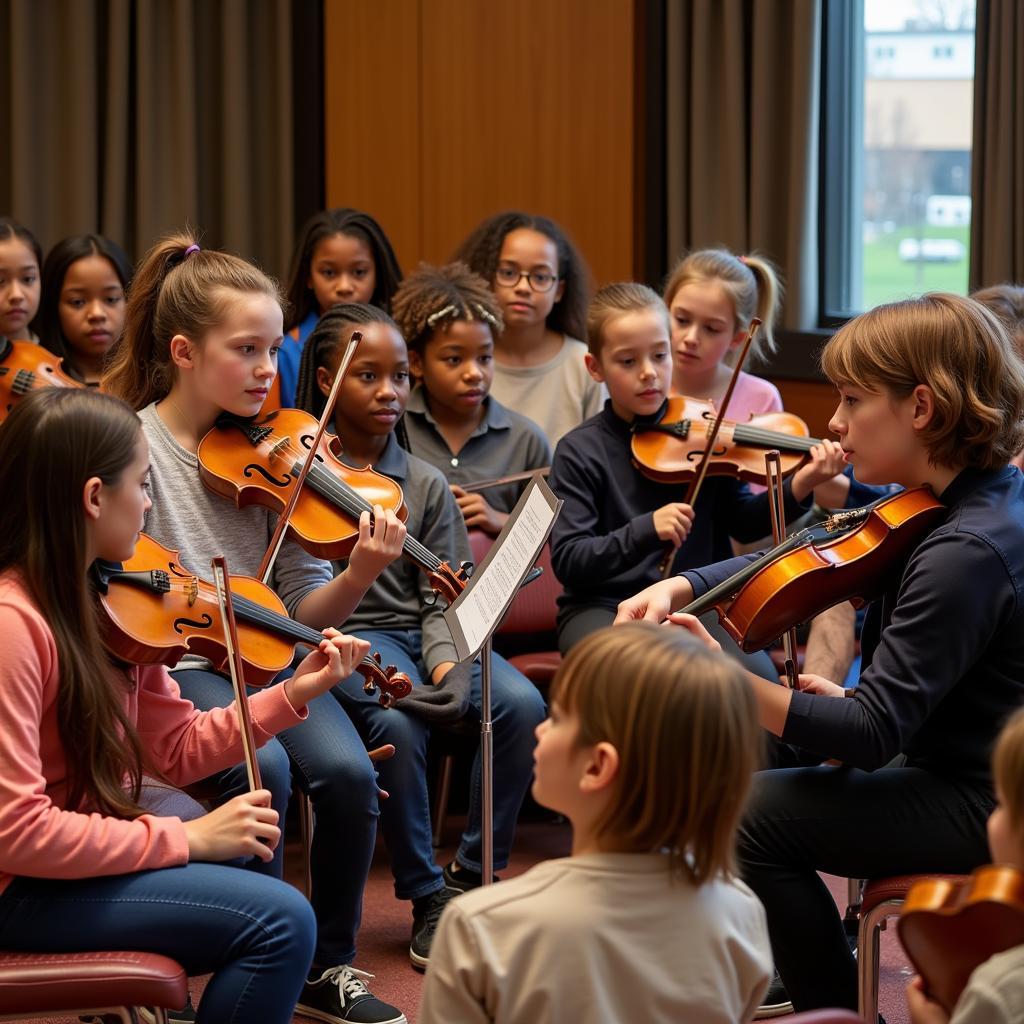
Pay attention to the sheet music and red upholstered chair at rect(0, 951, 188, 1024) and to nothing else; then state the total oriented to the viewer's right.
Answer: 1

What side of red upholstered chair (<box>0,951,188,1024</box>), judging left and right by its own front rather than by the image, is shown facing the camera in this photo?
right

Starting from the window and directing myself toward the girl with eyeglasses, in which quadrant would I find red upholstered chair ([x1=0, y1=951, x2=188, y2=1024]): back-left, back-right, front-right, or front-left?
front-left

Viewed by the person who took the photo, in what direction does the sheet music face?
facing the viewer and to the left of the viewer

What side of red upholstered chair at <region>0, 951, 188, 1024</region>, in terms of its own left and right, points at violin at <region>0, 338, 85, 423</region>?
left

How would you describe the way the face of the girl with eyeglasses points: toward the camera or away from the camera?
toward the camera

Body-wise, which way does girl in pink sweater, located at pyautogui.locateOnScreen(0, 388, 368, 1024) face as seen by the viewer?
to the viewer's right

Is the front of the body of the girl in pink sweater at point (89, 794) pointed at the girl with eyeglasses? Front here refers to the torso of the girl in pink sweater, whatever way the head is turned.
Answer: no

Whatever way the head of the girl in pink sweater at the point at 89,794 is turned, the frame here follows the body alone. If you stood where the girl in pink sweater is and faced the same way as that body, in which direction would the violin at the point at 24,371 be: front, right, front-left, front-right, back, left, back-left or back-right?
left

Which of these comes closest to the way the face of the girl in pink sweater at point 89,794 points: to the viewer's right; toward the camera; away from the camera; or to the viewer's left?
to the viewer's right
